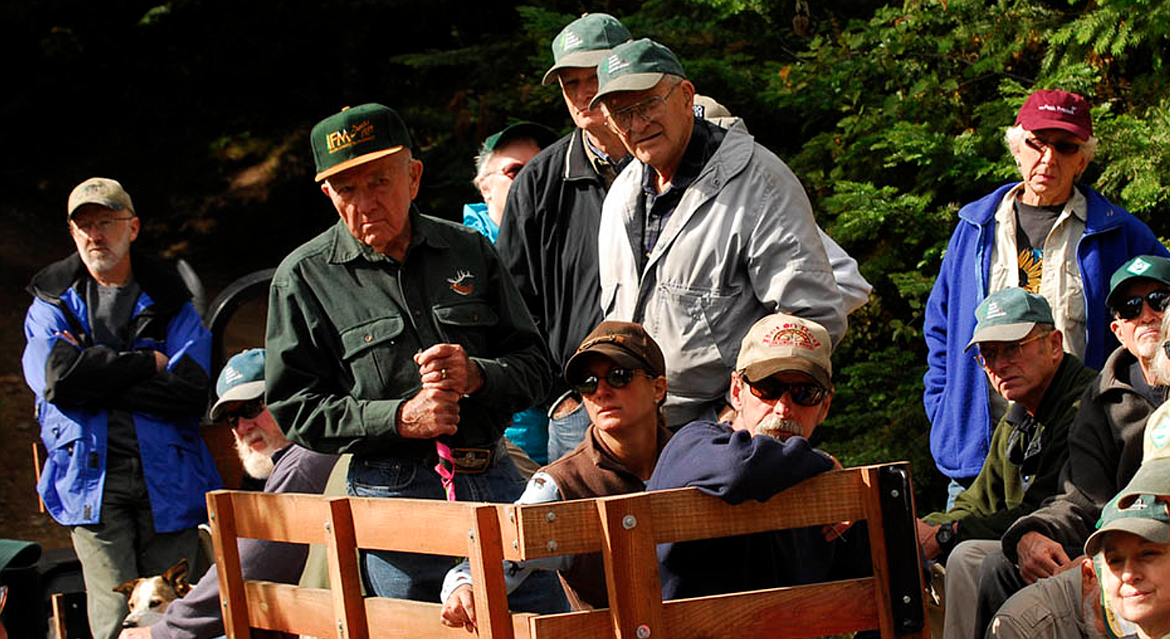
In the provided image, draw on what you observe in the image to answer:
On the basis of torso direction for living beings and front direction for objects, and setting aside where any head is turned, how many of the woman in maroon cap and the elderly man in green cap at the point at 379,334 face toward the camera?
2

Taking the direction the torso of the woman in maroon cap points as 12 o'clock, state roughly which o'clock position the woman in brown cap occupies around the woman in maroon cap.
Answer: The woman in brown cap is roughly at 1 o'clock from the woman in maroon cap.

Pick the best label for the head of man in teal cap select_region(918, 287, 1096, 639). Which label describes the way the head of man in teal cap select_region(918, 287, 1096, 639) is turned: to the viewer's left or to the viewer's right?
to the viewer's left

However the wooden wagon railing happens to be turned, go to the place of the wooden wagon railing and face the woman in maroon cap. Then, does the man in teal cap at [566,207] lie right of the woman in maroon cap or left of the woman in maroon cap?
left

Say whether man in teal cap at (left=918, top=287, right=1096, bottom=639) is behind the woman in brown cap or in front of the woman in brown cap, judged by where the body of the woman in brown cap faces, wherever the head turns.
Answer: behind

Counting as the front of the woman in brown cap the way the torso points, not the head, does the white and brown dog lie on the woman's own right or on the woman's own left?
on the woman's own right

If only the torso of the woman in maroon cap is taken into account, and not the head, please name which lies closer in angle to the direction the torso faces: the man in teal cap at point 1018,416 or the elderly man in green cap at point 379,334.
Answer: the man in teal cap
